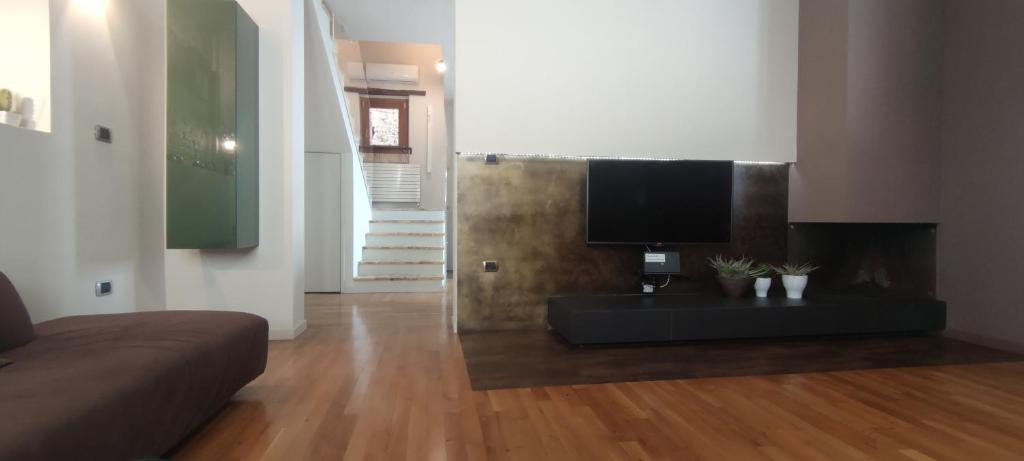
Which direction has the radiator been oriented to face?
toward the camera

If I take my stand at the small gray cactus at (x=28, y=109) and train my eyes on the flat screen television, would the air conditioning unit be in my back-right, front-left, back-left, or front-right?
front-left

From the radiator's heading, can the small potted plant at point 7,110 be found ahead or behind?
ahead

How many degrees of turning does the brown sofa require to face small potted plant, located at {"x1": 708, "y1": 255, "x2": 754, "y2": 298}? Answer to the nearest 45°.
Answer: approximately 45° to its left

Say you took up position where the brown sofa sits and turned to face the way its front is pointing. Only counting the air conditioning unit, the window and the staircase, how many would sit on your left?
3

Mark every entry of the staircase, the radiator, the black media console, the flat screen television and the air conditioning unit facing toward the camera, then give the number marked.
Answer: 5

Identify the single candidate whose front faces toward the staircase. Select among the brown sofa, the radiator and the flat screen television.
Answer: the radiator

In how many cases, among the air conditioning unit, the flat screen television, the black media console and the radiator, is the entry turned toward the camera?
4

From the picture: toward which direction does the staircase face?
toward the camera

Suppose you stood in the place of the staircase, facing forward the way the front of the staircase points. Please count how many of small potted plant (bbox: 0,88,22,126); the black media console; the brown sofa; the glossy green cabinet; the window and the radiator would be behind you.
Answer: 2

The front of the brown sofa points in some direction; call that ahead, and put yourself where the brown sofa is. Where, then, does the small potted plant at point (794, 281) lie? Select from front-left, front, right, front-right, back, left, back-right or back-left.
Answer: front-left

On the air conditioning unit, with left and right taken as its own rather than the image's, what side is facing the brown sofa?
front

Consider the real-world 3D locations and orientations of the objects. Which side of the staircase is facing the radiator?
back

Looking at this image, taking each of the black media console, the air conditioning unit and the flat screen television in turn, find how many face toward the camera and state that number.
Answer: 3

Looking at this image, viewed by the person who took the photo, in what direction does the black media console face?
facing the viewer

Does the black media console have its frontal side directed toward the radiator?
no

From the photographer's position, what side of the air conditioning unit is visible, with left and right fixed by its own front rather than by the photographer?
front
